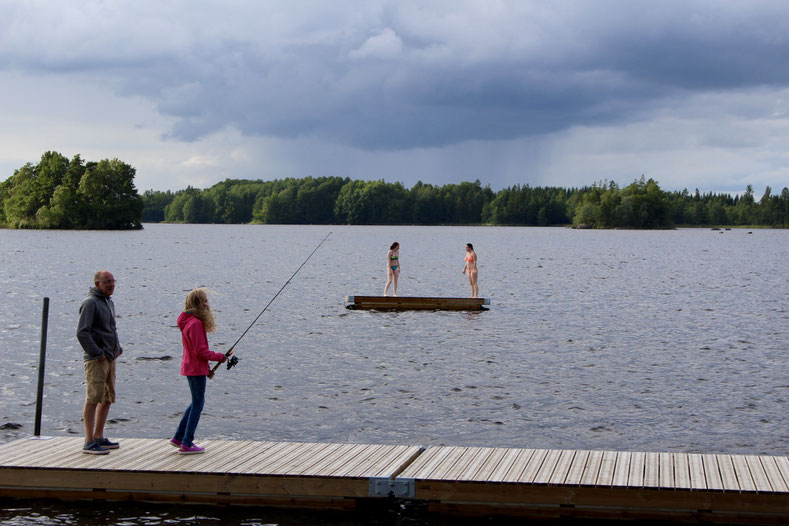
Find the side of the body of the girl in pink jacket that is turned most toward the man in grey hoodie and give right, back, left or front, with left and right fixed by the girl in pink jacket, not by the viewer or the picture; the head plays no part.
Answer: back

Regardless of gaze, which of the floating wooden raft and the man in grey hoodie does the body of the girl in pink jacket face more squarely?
the floating wooden raft

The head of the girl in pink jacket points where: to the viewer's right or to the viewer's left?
to the viewer's right

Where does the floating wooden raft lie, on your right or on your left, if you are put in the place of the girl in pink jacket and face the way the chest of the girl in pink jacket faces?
on your left

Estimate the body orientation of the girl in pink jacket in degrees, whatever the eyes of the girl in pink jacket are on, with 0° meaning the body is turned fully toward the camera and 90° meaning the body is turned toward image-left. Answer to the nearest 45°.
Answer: approximately 270°
